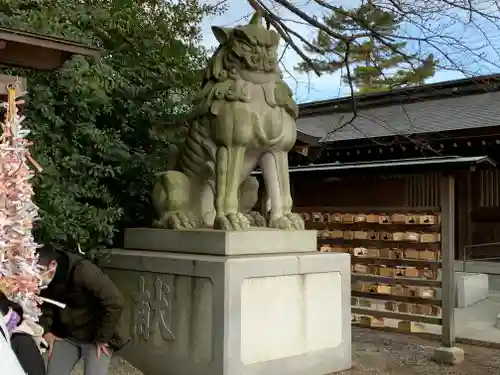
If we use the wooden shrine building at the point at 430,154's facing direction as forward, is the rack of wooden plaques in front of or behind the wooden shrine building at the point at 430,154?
in front

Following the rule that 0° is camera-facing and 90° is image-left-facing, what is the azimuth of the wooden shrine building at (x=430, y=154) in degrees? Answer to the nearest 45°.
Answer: approximately 45°

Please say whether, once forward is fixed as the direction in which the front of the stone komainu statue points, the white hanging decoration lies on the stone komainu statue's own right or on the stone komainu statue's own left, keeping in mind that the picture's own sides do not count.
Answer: on the stone komainu statue's own right

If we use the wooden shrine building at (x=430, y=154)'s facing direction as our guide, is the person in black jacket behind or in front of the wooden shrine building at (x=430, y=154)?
in front

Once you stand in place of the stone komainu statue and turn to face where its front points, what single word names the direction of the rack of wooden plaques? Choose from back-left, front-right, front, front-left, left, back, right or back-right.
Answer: left

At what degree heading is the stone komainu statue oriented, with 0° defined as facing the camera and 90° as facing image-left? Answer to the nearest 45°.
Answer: approximately 315°

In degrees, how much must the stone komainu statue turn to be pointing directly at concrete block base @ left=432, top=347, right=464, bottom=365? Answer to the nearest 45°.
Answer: approximately 90° to its left

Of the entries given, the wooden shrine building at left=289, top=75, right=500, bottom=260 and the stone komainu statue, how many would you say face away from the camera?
0

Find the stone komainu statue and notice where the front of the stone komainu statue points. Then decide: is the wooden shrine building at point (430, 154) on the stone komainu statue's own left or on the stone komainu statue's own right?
on the stone komainu statue's own left

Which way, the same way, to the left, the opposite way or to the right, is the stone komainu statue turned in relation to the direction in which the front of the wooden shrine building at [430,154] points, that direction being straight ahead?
to the left

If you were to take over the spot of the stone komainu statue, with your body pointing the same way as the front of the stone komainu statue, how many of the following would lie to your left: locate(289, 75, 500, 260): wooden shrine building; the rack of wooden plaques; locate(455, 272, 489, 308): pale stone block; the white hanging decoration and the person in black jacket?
3
